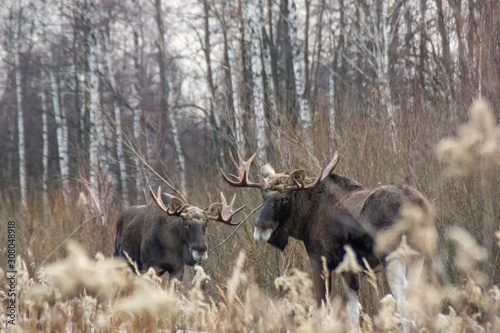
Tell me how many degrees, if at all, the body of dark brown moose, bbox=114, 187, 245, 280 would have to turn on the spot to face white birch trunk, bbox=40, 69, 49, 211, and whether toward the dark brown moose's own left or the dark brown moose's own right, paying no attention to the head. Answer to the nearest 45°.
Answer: approximately 135° to the dark brown moose's own left

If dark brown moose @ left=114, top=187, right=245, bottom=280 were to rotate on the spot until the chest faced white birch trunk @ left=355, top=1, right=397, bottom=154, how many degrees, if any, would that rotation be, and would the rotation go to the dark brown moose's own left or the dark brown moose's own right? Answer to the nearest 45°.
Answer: approximately 90° to the dark brown moose's own left

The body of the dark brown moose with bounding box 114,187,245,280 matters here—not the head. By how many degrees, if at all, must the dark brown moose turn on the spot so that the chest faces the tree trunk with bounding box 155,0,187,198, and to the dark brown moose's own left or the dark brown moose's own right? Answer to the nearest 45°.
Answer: approximately 135° to the dark brown moose's own left

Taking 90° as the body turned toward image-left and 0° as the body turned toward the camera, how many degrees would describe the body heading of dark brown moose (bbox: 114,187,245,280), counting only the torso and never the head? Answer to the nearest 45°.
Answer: approximately 315°
